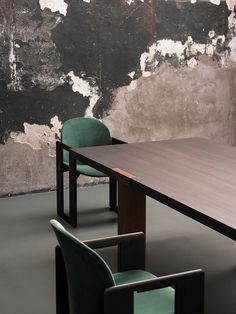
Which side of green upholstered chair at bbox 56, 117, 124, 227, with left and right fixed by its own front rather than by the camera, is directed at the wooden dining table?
front

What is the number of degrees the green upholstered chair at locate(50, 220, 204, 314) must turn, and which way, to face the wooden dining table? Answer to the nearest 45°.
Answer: approximately 45° to its left

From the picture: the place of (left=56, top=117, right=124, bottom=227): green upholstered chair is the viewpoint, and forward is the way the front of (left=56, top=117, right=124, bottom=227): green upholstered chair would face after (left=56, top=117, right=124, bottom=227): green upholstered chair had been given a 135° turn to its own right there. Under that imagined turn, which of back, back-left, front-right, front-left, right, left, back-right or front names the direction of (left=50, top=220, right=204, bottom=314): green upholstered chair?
left

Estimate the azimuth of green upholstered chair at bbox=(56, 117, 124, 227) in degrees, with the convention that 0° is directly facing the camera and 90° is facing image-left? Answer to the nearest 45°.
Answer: approximately 315°

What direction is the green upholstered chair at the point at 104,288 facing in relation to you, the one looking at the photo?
facing away from the viewer and to the right of the viewer
